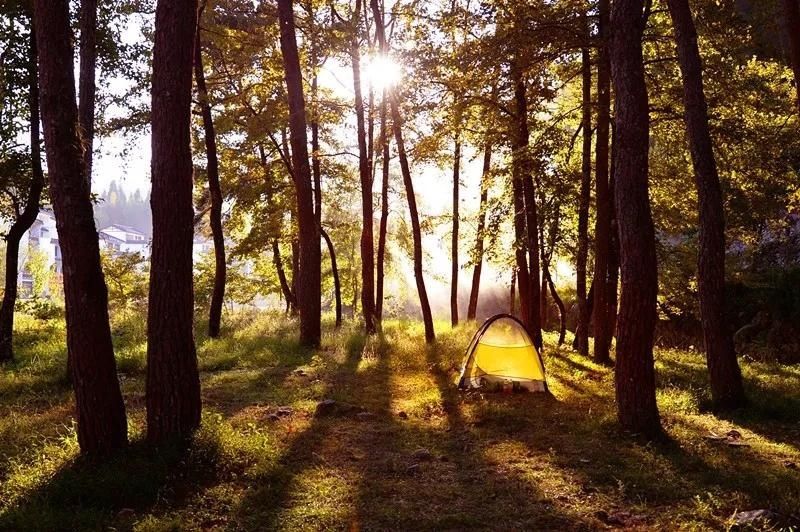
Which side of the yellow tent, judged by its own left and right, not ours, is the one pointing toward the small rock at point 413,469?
front

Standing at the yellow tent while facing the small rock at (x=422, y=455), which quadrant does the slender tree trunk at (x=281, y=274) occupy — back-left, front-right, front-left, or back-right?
back-right

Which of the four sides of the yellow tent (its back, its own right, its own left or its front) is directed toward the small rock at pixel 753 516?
front

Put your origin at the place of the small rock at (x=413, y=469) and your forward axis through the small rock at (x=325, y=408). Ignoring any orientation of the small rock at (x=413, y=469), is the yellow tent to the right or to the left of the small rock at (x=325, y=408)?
right

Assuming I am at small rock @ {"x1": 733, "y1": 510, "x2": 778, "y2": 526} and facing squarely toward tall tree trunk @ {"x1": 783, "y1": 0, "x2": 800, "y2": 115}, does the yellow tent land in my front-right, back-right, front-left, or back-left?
front-left

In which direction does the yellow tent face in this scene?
toward the camera

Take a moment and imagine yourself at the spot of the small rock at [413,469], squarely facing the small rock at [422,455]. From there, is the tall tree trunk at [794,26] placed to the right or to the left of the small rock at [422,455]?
right

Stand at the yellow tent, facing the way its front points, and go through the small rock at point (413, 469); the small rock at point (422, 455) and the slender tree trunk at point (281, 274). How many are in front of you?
2

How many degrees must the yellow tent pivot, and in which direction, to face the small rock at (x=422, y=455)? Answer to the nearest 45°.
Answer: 0° — it already faces it

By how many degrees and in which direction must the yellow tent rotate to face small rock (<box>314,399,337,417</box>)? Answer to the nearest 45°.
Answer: approximately 45° to its right

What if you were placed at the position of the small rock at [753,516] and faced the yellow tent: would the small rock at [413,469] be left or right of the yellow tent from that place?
left
